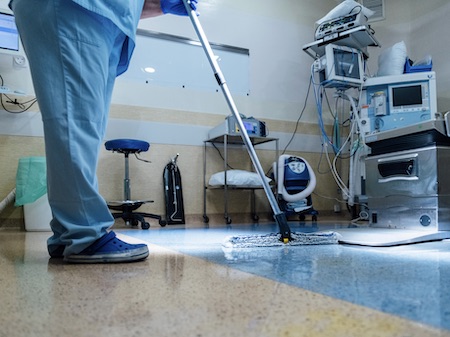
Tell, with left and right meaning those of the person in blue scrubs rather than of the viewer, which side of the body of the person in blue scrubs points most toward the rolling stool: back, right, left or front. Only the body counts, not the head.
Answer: left

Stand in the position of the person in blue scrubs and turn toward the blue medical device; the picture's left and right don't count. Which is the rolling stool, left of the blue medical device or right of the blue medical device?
left

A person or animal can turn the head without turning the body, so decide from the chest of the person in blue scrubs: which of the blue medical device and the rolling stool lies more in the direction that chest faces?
the blue medical device

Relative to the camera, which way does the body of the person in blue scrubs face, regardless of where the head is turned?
to the viewer's right

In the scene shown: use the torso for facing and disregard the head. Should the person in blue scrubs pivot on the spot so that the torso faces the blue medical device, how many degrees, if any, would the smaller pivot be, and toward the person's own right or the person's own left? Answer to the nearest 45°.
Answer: approximately 45° to the person's own left
